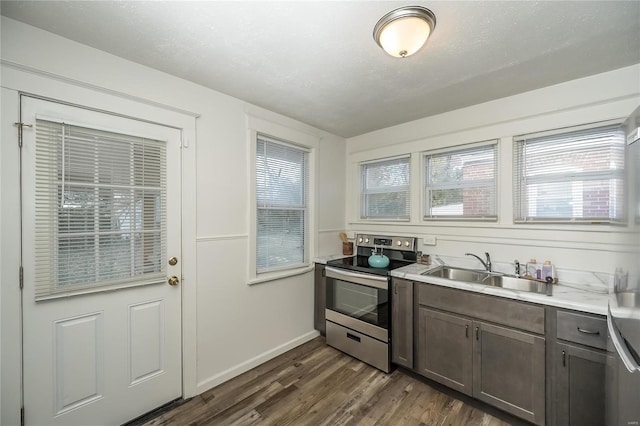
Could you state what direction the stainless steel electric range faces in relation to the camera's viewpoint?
facing the viewer and to the left of the viewer

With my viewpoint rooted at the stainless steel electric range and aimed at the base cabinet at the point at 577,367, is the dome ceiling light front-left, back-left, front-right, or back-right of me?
front-right

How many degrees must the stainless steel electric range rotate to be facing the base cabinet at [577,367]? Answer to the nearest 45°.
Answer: approximately 90° to its left

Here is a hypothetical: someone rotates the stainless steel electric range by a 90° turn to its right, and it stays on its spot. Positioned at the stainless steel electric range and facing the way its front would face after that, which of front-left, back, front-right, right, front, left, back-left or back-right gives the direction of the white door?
left

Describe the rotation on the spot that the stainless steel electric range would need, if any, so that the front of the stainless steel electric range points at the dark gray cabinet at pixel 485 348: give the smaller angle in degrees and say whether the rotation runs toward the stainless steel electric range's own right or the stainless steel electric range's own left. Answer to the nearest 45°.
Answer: approximately 90° to the stainless steel electric range's own left
